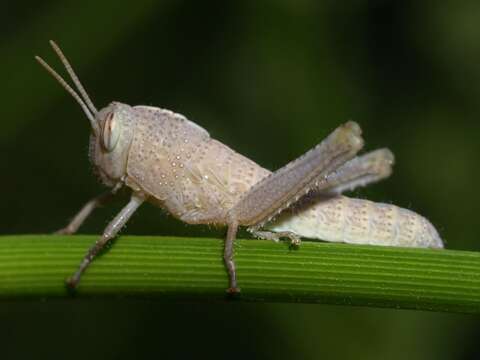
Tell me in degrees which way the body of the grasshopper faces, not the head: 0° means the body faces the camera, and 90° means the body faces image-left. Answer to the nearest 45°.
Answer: approximately 90°
